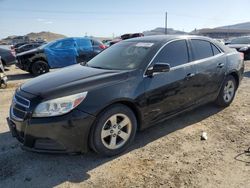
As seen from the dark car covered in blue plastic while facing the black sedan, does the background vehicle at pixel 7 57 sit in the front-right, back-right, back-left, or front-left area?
back-right

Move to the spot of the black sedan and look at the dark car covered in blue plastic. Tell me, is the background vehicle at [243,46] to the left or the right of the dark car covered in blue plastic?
right

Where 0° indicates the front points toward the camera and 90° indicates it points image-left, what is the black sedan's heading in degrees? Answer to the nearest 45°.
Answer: approximately 45°

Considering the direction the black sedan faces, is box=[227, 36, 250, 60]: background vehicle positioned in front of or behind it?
behind

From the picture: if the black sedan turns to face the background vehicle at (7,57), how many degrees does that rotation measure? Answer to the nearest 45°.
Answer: approximately 90° to its right

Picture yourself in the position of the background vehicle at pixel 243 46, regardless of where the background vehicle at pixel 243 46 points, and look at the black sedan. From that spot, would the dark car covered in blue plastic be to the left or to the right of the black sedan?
right

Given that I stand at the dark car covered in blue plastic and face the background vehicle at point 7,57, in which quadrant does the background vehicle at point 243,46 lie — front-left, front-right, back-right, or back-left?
back-right

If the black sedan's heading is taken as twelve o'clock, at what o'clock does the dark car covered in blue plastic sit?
The dark car covered in blue plastic is roughly at 4 o'clock from the black sedan.
